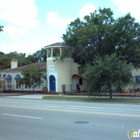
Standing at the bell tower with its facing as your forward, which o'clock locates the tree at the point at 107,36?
The tree is roughly at 9 o'clock from the bell tower.

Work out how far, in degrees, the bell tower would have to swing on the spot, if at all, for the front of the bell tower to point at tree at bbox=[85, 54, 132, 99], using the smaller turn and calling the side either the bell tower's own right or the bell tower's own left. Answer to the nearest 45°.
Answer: approximately 45° to the bell tower's own left

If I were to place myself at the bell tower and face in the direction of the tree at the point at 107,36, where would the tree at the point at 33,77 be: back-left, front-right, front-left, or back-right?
back-right

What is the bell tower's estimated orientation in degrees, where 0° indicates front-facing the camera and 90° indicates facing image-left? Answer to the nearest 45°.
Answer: approximately 45°

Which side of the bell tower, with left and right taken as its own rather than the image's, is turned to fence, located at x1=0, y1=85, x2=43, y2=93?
right

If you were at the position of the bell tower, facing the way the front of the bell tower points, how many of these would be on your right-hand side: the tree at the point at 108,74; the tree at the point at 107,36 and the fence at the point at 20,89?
1

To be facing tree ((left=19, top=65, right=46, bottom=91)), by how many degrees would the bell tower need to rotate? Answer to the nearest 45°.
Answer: approximately 45° to its right
